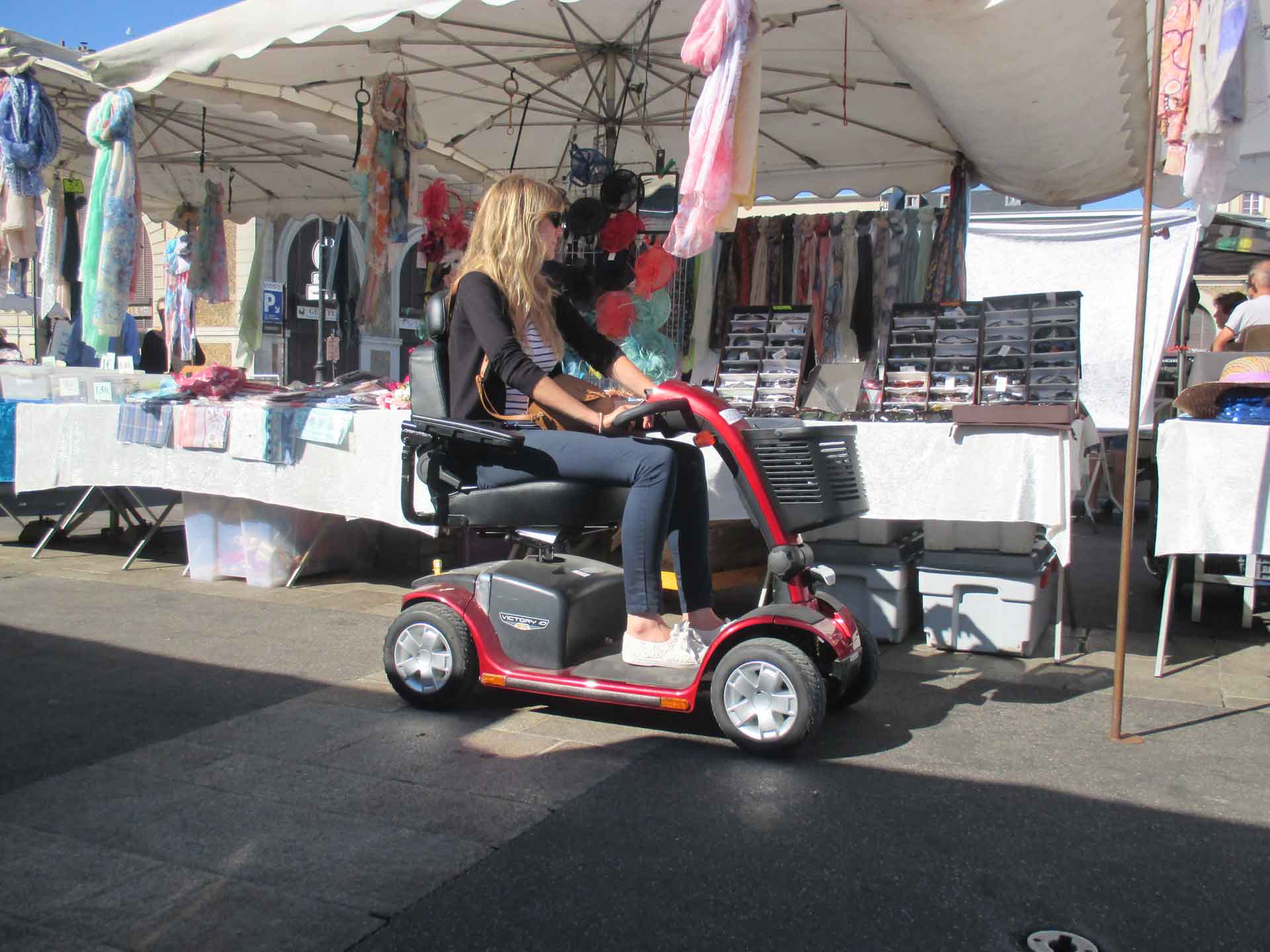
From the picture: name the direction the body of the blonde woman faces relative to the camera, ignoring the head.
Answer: to the viewer's right

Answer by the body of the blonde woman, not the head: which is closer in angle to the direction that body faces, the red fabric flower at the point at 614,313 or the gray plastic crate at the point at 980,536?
the gray plastic crate

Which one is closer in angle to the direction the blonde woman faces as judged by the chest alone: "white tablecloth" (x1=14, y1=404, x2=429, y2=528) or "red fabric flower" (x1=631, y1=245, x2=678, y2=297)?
the red fabric flower

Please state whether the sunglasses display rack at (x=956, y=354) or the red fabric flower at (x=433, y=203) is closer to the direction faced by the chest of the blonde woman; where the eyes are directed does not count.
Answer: the sunglasses display rack

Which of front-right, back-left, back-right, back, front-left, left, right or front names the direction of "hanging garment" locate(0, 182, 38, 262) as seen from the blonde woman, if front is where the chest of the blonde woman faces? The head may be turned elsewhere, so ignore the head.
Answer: back-left

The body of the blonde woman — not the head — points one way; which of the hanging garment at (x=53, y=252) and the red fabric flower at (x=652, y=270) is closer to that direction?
the red fabric flower

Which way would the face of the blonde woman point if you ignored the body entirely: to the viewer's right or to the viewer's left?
to the viewer's right
